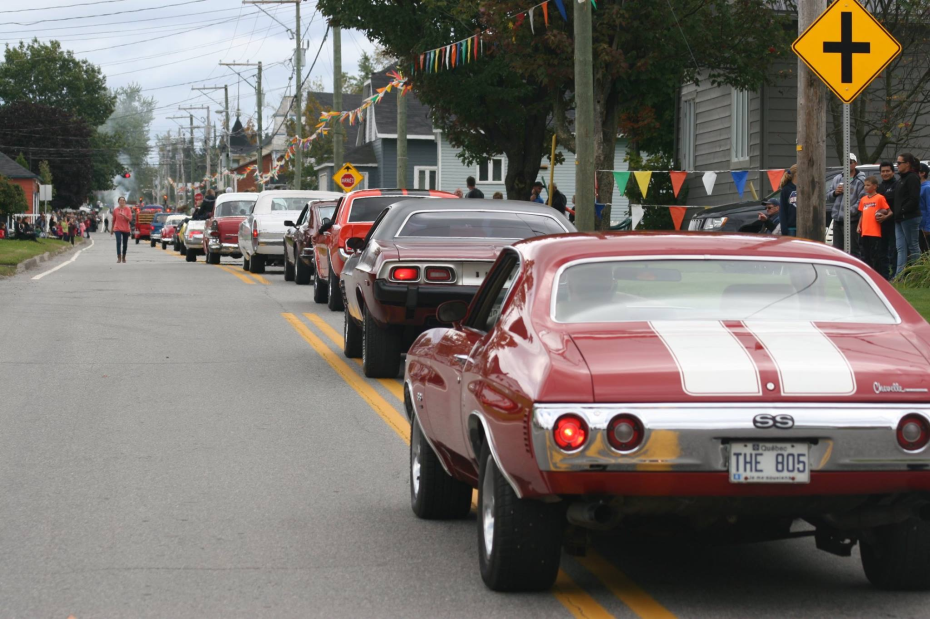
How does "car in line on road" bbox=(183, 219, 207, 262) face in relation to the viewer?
away from the camera

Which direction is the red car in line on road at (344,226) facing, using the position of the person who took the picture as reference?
facing away from the viewer

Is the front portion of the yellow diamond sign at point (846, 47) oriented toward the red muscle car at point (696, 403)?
yes

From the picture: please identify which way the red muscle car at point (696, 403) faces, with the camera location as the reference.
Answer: facing away from the viewer

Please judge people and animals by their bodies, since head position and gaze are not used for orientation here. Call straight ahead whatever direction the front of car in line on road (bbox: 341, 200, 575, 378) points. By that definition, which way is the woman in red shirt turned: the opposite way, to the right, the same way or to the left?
the opposite way

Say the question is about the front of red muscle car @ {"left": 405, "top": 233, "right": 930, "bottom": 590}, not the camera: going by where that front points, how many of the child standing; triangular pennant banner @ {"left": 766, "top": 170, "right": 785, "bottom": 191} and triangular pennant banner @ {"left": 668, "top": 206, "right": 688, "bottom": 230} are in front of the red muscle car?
3

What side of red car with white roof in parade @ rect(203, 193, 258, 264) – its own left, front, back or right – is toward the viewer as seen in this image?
back

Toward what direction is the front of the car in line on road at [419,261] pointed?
away from the camera

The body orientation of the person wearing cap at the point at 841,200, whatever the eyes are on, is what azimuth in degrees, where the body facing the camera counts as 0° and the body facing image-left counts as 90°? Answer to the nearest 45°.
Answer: approximately 45°

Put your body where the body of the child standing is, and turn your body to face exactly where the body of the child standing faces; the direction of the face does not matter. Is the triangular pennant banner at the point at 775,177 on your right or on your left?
on your right

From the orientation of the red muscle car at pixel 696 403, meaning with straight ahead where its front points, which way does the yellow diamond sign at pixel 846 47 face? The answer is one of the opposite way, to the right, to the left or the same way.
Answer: the opposite way

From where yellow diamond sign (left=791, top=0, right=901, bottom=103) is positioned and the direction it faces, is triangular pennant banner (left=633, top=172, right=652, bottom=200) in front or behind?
behind

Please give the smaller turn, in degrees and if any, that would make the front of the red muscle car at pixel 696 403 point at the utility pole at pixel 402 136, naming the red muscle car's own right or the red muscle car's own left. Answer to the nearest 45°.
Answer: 0° — it already faces it
